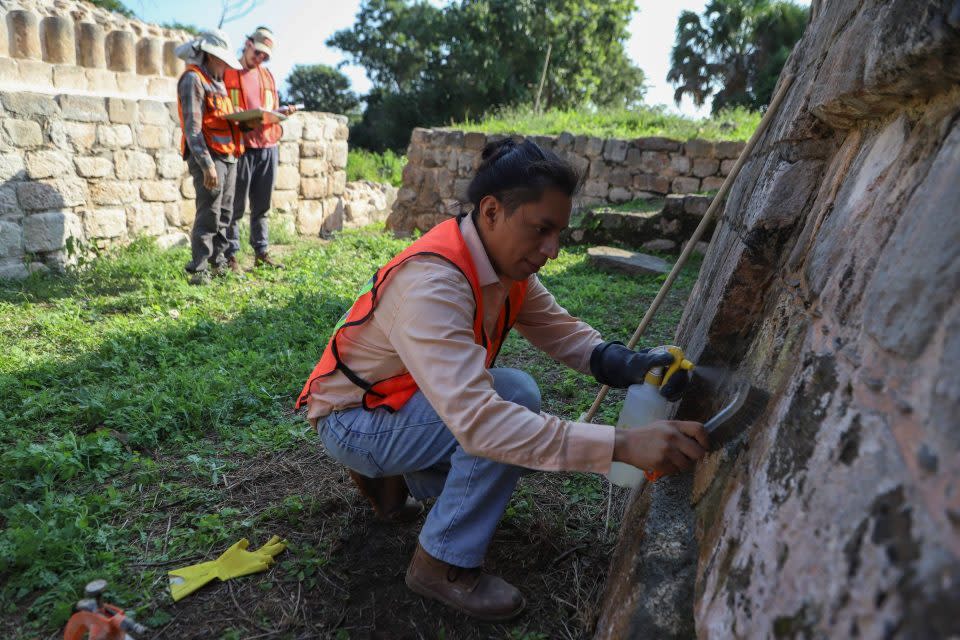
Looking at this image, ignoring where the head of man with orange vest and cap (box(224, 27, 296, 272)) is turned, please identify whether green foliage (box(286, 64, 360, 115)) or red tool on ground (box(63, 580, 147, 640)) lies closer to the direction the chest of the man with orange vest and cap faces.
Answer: the red tool on ground

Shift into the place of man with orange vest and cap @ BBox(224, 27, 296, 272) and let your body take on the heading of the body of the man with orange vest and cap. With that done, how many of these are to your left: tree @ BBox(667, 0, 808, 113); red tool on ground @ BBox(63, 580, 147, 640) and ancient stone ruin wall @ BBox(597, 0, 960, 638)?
1

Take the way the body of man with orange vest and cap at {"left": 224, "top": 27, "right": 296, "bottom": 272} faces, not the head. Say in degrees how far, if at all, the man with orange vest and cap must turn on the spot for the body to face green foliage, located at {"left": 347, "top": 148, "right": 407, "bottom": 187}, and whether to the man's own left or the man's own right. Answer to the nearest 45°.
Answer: approximately 135° to the man's own left

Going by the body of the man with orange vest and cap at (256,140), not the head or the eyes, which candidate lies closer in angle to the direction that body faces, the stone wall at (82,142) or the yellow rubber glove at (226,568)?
the yellow rubber glove

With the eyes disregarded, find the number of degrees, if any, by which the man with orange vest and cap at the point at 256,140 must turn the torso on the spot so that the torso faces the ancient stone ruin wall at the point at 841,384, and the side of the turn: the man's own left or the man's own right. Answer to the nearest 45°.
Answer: approximately 45° to the man's own right

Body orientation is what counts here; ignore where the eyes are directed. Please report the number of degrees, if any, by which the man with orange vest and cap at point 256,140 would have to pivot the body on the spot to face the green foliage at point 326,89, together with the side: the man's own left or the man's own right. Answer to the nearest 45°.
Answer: approximately 135° to the man's own left

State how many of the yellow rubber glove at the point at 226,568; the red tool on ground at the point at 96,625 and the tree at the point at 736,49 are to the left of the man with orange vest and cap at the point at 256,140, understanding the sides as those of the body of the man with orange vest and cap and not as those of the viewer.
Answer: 1

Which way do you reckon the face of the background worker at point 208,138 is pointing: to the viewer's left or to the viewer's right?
to the viewer's right

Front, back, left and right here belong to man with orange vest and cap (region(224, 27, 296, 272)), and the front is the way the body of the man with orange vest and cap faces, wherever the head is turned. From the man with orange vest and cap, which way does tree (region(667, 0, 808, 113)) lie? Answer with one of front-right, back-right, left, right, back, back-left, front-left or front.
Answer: left

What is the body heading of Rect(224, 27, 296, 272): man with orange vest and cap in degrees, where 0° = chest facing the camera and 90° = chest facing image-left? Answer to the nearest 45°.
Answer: approximately 315°

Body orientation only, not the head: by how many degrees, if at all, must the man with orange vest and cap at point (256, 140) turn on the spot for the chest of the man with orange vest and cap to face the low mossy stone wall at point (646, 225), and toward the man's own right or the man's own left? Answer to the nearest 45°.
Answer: approximately 45° to the man's own left

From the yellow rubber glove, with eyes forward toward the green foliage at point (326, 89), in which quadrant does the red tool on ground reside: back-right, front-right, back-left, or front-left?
back-left

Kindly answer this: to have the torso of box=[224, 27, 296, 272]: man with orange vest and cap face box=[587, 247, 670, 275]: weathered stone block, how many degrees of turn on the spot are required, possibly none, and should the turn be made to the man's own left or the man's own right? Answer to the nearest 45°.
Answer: approximately 45° to the man's own left
